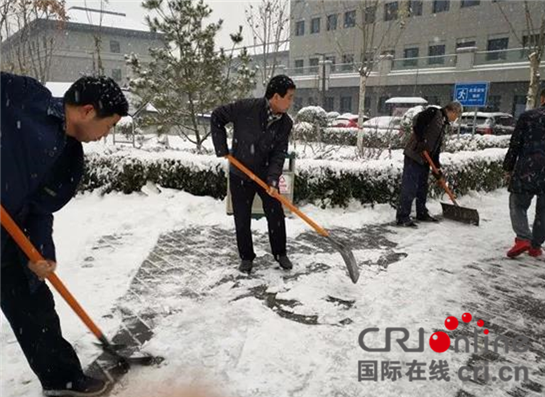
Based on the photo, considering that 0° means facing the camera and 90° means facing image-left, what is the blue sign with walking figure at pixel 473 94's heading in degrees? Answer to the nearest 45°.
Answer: approximately 0°

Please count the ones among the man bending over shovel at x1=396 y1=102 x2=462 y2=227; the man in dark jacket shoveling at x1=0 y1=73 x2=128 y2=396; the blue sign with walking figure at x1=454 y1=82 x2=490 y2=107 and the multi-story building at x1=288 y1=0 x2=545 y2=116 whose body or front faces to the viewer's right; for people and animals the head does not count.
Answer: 2

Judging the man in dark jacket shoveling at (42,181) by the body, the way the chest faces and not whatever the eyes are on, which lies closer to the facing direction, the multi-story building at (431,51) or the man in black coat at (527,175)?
the man in black coat

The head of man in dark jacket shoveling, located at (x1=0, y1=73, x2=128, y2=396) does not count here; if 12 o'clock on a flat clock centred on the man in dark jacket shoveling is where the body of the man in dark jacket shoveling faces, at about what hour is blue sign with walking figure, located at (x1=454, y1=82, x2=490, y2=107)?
The blue sign with walking figure is roughly at 11 o'clock from the man in dark jacket shoveling.

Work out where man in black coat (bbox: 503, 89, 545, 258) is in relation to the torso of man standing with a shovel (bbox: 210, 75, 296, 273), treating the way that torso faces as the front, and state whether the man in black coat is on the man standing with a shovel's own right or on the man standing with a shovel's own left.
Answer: on the man standing with a shovel's own left

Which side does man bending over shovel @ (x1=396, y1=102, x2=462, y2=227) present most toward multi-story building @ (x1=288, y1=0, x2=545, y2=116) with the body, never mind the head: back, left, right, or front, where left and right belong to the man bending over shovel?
left

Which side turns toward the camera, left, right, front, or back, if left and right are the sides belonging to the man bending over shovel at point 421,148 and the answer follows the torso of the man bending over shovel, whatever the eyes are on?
right

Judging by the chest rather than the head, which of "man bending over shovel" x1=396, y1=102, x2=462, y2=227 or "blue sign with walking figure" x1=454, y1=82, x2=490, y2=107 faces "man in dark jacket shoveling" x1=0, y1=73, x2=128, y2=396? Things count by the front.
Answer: the blue sign with walking figure

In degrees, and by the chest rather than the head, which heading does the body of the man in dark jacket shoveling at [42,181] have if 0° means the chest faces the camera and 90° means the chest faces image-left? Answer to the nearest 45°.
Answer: approximately 270°

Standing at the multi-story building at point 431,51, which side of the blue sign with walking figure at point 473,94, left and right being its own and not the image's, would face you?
back

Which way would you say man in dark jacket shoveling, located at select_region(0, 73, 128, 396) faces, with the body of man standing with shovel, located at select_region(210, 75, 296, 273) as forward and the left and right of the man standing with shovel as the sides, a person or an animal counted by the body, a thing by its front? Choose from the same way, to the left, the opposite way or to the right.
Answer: to the left

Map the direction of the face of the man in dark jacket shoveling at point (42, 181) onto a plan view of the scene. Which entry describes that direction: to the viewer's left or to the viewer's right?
to the viewer's right
